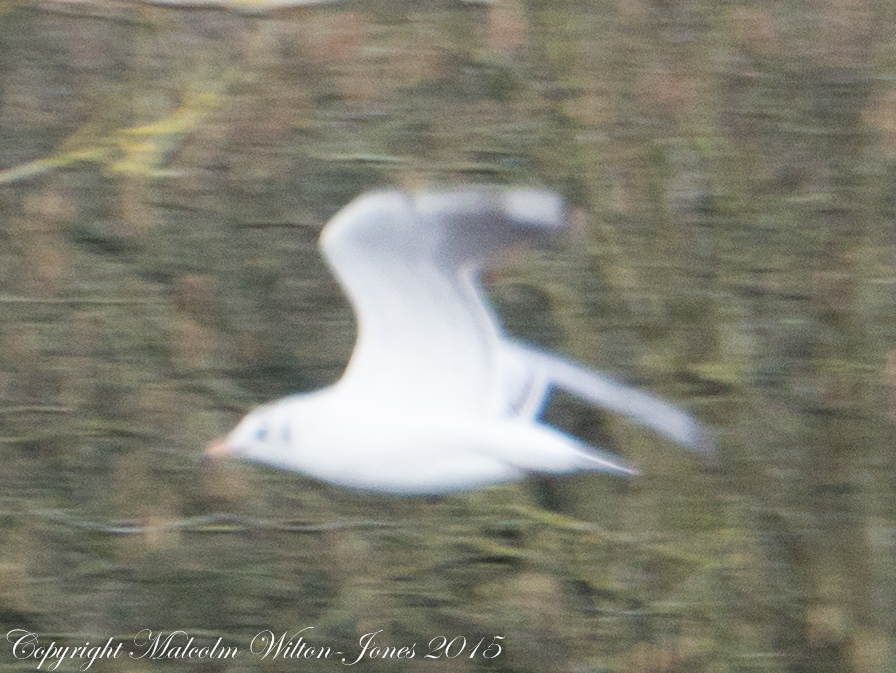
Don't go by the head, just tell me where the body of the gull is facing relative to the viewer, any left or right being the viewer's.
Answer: facing to the left of the viewer
